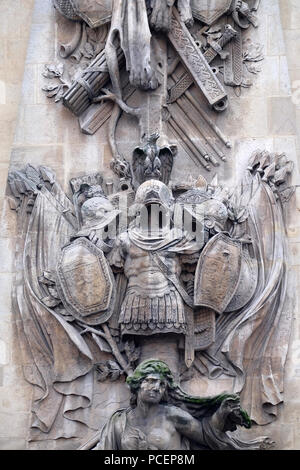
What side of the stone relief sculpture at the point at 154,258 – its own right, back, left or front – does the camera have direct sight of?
front
